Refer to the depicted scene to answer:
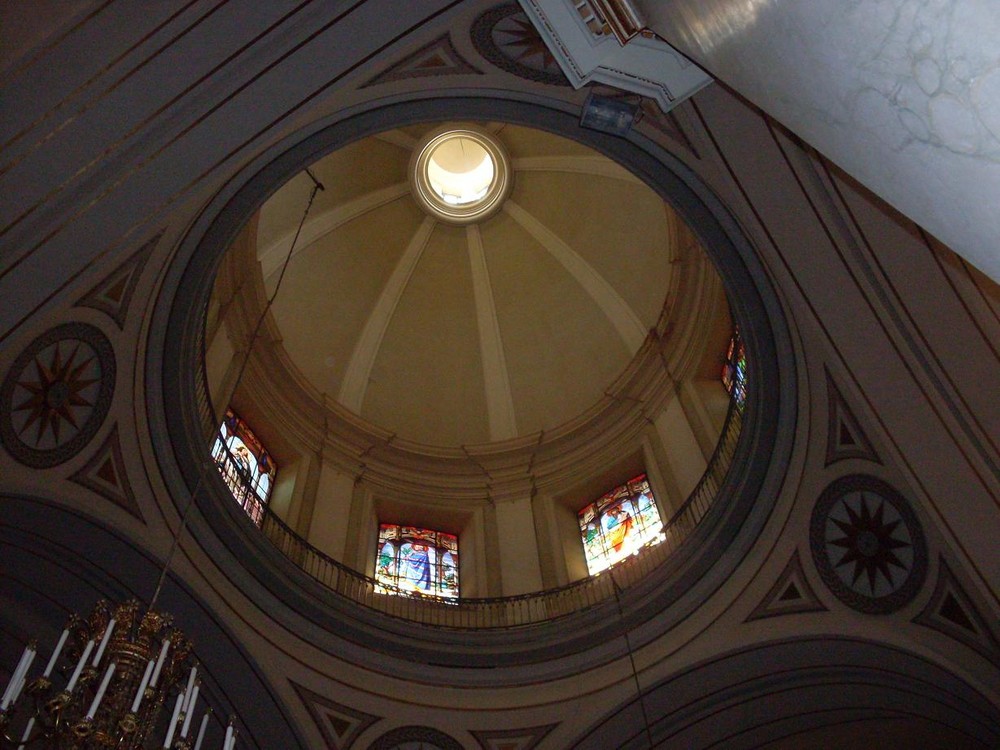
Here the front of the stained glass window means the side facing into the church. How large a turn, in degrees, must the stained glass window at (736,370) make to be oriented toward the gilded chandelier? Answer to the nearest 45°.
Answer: approximately 45° to its left

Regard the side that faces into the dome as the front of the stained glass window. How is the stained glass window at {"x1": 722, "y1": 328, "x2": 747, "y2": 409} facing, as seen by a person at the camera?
facing to the left of the viewer
